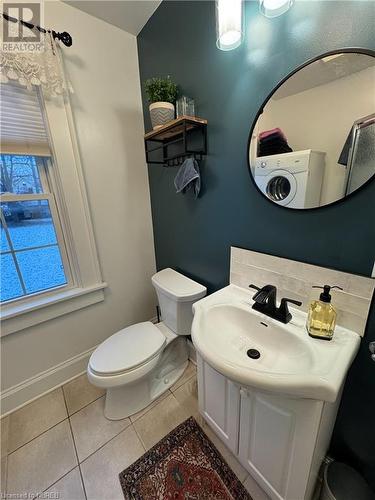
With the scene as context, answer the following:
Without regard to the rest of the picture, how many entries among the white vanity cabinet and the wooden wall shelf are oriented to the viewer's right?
0

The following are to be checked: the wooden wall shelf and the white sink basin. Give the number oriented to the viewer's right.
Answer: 0

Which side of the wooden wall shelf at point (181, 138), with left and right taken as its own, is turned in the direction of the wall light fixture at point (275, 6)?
left

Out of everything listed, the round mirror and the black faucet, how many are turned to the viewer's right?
0

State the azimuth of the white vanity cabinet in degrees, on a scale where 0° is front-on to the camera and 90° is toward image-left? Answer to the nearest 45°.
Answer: approximately 45°

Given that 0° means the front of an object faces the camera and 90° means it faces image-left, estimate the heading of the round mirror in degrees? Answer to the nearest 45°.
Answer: approximately 45°

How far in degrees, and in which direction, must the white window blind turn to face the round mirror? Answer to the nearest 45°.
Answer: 0° — it already faces it
